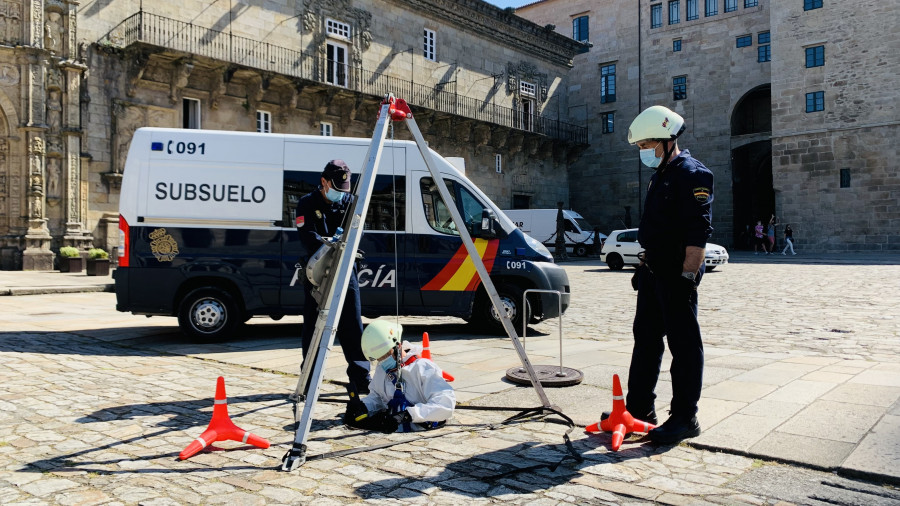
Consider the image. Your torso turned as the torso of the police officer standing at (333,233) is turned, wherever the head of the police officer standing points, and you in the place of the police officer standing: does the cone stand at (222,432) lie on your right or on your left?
on your right

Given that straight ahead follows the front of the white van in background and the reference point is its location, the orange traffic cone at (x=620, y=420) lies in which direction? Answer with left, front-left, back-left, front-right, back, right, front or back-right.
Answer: front-right

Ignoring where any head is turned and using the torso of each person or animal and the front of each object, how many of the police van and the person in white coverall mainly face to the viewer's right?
1

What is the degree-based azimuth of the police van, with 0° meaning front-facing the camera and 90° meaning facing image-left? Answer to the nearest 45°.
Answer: approximately 270°

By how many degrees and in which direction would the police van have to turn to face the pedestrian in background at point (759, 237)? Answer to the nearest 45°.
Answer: approximately 45° to its left

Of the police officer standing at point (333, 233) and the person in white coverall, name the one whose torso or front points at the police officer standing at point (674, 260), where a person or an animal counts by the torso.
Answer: the police officer standing at point (333, 233)

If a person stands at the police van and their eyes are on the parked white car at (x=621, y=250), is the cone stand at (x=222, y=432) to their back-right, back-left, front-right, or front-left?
back-right

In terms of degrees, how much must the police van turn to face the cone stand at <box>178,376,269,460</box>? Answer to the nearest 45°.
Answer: approximately 90° to its right

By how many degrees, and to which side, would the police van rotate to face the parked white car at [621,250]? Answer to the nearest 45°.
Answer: approximately 45° to its left

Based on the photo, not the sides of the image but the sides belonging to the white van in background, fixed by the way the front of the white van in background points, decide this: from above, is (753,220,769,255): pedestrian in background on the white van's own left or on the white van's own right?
on the white van's own left
